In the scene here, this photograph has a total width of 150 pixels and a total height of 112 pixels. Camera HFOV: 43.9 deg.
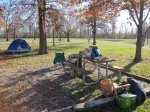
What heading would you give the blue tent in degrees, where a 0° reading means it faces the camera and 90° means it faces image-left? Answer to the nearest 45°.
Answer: approximately 315°

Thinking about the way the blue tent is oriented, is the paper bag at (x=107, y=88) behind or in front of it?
in front
